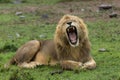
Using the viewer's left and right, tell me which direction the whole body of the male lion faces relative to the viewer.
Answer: facing the viewer and to the right of the viewer
